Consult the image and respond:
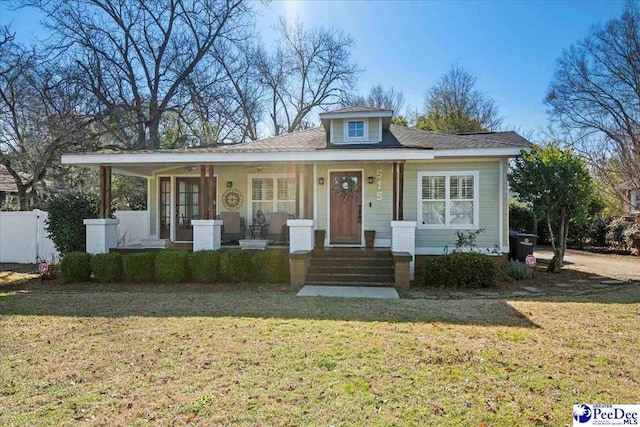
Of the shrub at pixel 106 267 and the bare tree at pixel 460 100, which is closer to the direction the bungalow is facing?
the shrub

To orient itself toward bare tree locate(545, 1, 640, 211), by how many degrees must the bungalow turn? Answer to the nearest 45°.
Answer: approximately 135° to its left

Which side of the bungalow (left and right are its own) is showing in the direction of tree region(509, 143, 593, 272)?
left

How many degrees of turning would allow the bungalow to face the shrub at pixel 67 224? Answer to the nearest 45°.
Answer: approximately 90° to its right

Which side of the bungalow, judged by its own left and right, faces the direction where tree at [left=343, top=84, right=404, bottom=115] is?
back

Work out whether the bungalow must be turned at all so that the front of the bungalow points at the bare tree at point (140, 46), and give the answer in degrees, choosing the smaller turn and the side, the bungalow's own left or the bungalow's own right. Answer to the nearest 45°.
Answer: approximately 135° to the bungalow's own right

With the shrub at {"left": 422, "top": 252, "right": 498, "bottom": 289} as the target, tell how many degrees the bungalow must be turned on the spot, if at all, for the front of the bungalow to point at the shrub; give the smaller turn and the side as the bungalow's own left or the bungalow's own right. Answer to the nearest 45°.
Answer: approximately 45° to the bungalow's own left

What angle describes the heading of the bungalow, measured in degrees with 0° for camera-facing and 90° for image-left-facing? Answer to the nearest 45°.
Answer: approximately 0°

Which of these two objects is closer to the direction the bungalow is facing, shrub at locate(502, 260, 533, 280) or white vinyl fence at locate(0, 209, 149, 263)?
the shrub

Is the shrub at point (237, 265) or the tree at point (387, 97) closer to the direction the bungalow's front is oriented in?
the shrub
